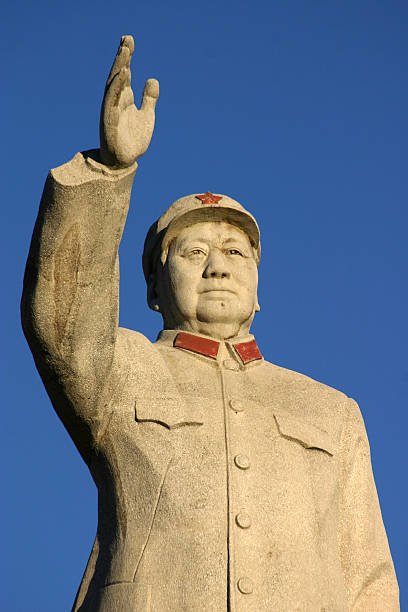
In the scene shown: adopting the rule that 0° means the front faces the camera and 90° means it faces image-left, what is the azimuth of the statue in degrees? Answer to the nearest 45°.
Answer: approximately 0°
